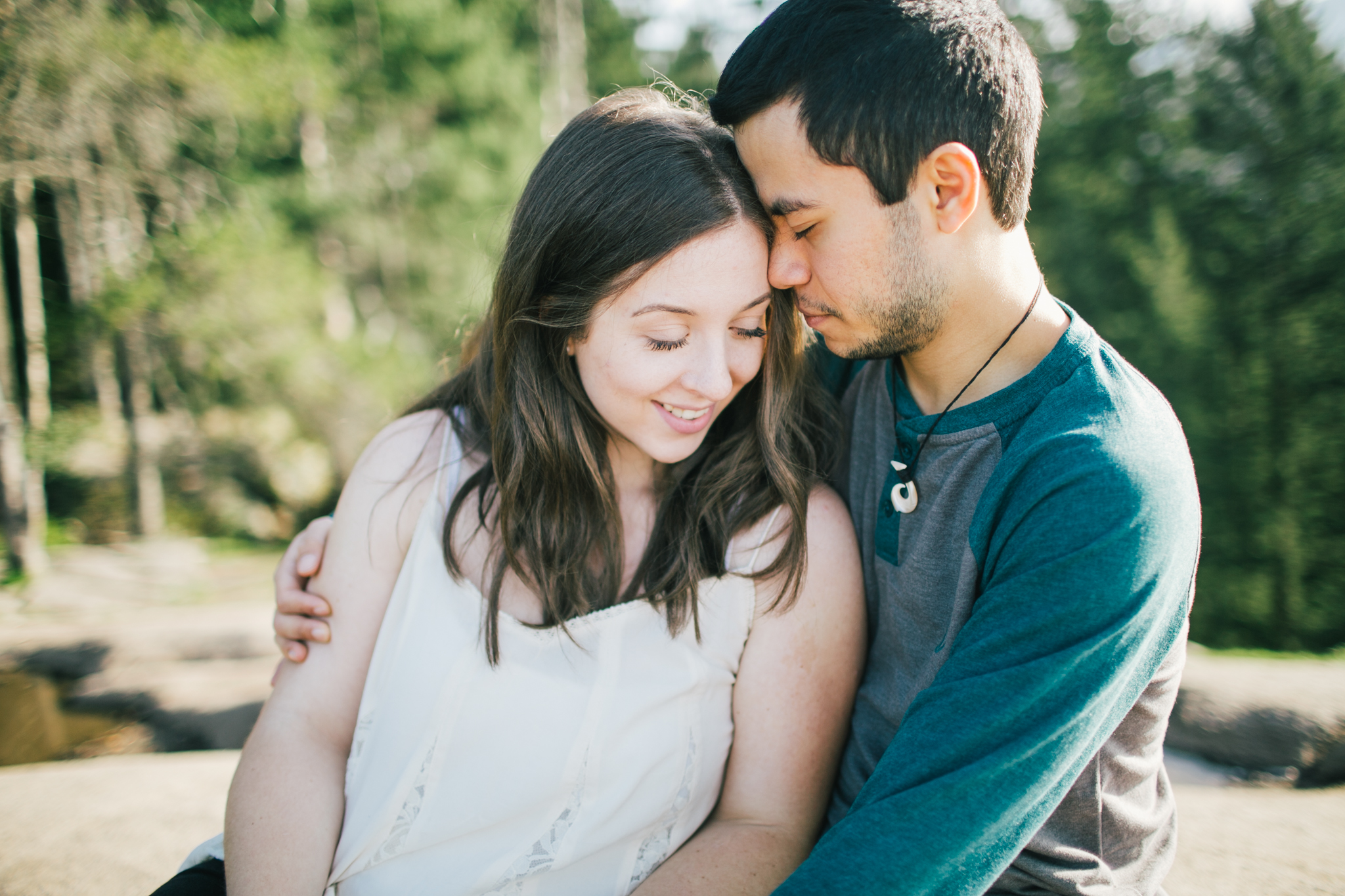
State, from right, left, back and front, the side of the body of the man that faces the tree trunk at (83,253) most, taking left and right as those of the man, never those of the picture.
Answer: right

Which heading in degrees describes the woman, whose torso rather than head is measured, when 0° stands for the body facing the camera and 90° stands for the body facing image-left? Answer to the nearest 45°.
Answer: approximately 0°

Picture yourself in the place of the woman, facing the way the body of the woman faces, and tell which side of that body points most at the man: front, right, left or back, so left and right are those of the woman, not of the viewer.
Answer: left

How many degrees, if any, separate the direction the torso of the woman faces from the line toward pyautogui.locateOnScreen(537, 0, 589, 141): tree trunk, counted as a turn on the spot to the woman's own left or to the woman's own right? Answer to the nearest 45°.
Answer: approximately 180°

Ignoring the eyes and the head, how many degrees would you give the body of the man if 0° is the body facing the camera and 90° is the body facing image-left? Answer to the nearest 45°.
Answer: approximately 45°

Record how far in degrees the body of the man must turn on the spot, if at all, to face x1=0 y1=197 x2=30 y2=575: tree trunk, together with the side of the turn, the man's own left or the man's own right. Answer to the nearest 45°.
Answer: approximately 90° to the man's own right

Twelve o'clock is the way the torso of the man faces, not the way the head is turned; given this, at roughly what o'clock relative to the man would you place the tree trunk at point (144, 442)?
The tree trunk is roughly at 3 o'clock from the man.
